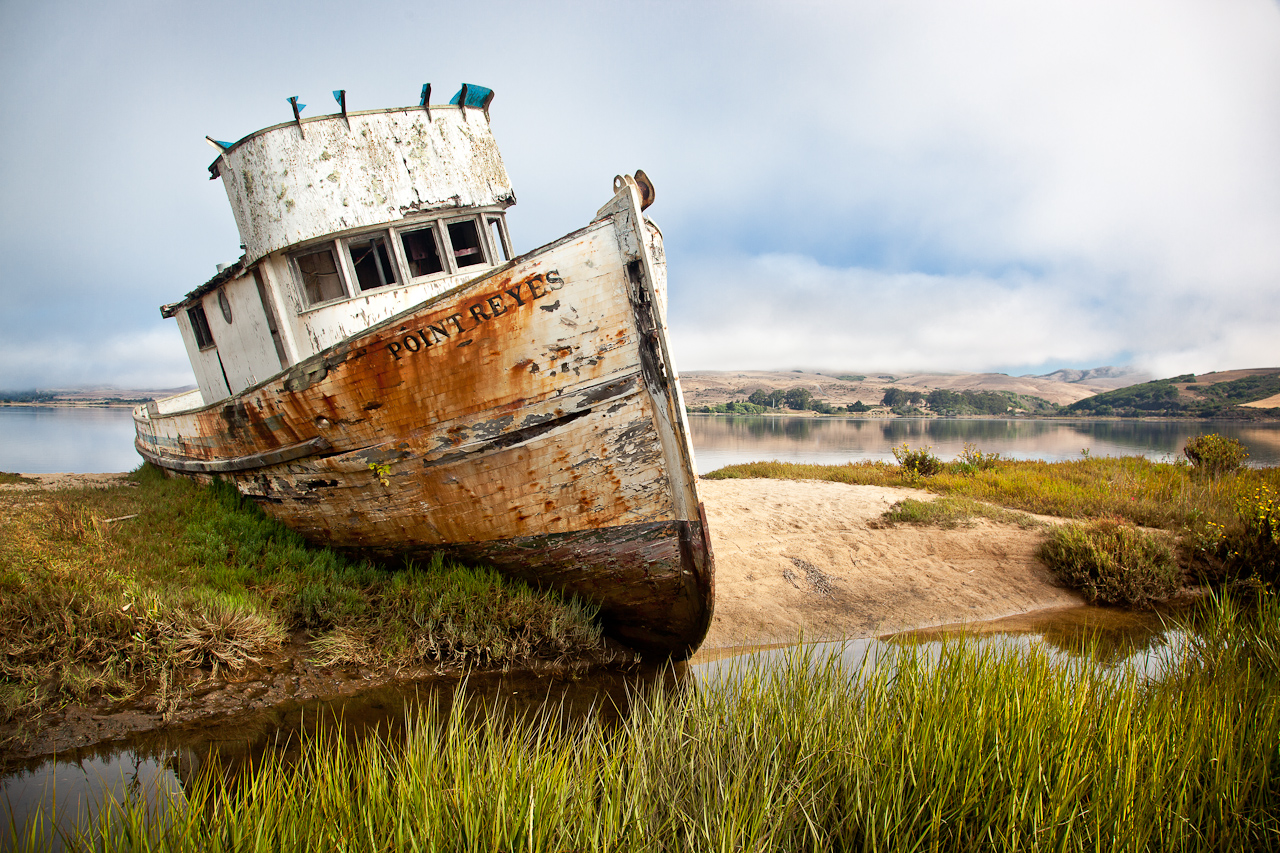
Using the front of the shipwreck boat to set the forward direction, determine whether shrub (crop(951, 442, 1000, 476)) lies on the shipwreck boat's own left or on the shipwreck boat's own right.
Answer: on the shipwreck boat's own left

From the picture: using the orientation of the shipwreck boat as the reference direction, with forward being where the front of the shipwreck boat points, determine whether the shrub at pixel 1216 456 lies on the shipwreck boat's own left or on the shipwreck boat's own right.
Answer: on the shipwreck boat's own left

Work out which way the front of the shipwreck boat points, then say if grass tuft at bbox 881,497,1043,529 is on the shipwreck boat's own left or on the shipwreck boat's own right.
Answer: on the shipwreck boat's own left

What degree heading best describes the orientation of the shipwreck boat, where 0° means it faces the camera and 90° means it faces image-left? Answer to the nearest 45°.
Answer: approximately 315°
